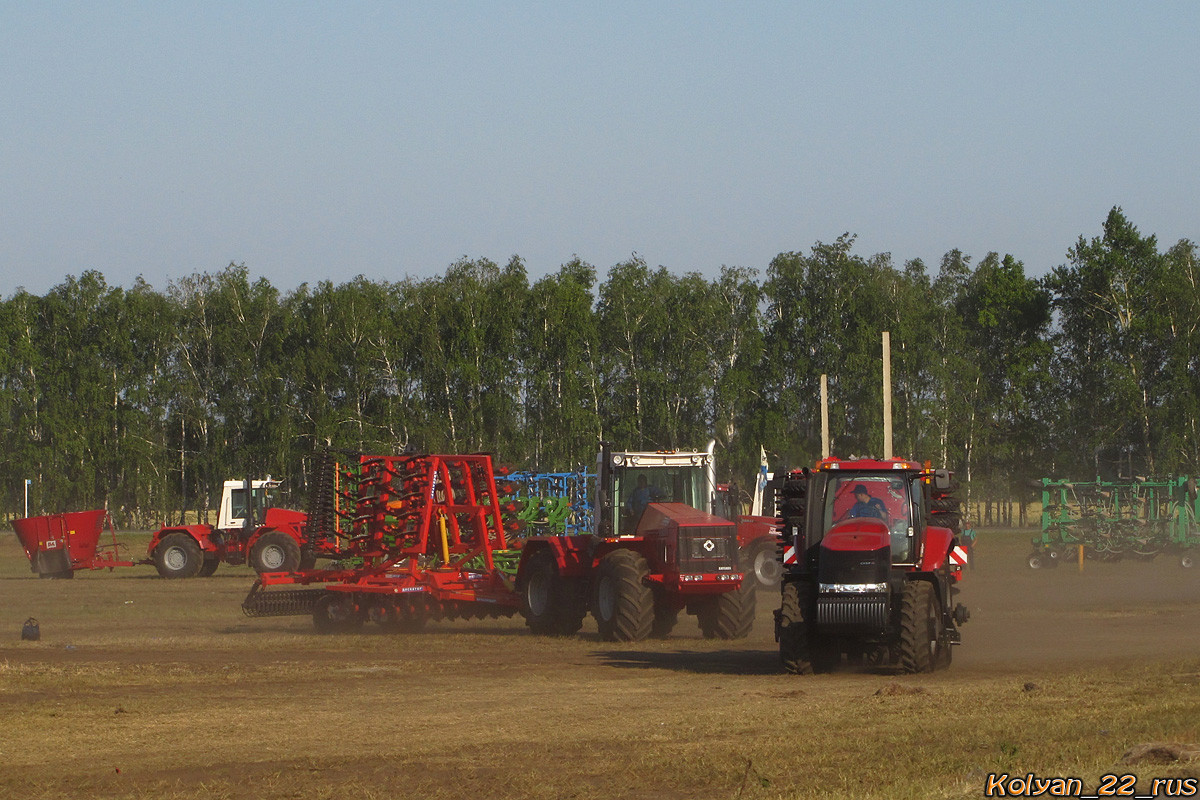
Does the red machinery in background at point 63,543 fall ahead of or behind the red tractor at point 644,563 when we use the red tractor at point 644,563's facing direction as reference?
behind

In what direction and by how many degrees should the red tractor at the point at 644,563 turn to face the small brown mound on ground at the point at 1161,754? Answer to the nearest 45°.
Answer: approximately 45° to its right

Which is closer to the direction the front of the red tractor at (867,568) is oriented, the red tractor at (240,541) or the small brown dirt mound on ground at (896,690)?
the small brown dirt mound on ground

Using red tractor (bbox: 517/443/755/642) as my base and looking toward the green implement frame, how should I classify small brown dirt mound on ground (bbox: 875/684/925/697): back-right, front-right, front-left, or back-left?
back-right

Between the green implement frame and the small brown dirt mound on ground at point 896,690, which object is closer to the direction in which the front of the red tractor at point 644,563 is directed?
the small brown dirt mound on ground

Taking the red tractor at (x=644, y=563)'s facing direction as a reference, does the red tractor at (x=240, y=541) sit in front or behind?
behind

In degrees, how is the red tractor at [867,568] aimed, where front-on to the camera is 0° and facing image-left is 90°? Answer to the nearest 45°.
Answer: approximately 0°

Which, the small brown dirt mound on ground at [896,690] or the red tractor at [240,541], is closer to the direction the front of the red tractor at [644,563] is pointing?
the small brown dirt mound on ground

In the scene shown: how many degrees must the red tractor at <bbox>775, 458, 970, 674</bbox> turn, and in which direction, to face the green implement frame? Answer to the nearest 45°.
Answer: approximately 180°

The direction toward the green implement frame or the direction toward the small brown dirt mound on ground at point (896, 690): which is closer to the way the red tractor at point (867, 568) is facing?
the small brown dirt mound on ground

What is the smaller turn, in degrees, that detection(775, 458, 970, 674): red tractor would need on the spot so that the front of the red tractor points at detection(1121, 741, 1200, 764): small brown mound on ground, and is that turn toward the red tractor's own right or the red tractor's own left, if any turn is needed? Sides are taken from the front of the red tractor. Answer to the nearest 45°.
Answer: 0° — it already faces it
